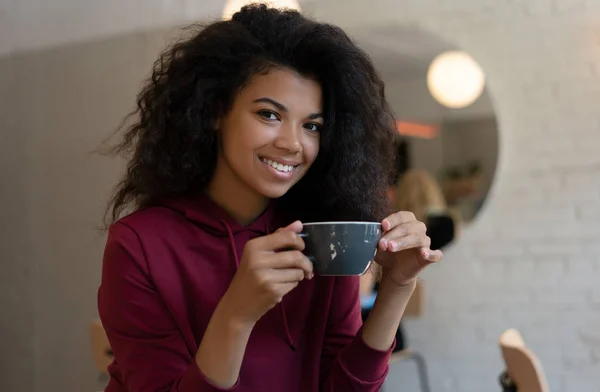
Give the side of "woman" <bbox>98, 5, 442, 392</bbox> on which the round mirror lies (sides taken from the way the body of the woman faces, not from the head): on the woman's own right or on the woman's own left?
on the woman's own left

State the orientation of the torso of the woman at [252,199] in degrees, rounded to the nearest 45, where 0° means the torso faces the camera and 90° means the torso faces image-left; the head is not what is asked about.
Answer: approximately 315°
